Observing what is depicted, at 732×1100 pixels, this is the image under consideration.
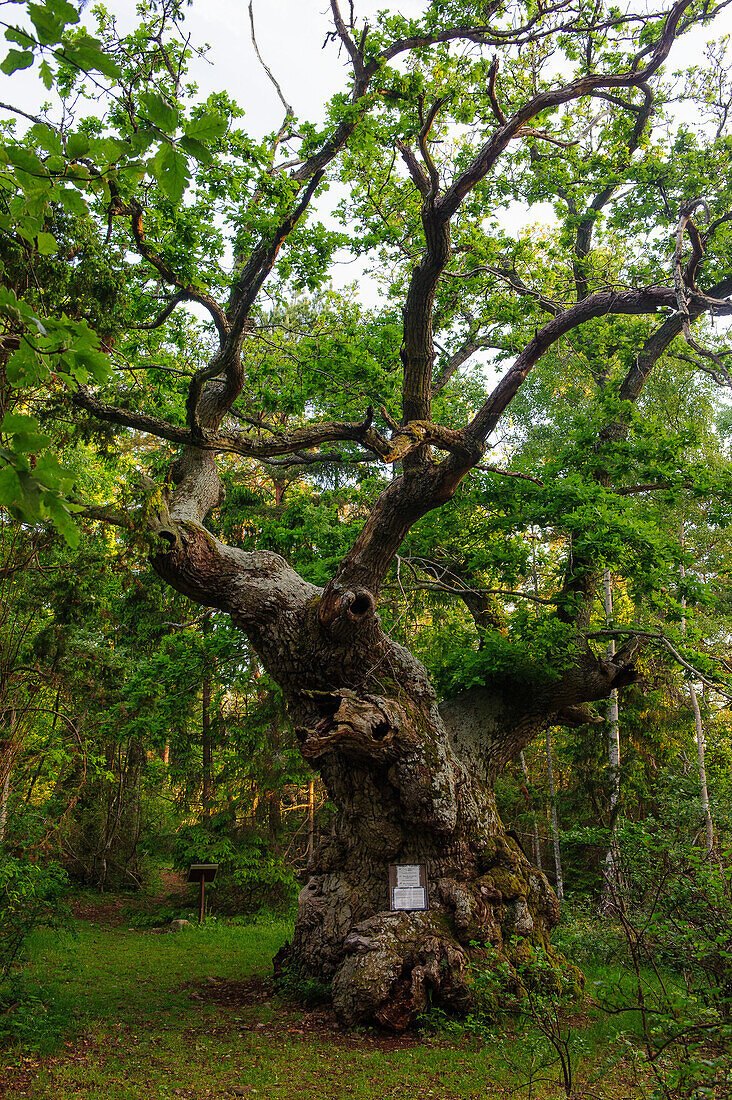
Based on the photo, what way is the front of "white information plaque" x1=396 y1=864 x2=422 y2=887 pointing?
toward the camera

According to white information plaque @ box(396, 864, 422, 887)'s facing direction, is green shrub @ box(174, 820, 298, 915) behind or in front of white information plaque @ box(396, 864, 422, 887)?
behind

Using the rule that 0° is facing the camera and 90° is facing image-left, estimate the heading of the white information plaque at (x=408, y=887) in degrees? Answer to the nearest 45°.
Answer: approximately 0°

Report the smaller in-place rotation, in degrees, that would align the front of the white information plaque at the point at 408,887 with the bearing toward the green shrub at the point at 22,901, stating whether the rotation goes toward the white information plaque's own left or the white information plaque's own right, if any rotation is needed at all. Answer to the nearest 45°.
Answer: approximately 45° to the white information plaque's own right

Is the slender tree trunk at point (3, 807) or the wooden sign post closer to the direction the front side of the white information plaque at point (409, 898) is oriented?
the slender tree trunk

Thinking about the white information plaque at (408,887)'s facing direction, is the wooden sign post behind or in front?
behind

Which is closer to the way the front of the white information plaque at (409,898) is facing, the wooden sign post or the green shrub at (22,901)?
the green shrub

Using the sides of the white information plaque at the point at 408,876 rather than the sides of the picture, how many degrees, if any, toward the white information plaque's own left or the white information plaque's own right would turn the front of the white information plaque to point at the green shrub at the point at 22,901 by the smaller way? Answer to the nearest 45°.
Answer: approximately 45° to the white information plaque's own right

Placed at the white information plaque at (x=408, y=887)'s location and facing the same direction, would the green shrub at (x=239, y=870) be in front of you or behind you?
behind

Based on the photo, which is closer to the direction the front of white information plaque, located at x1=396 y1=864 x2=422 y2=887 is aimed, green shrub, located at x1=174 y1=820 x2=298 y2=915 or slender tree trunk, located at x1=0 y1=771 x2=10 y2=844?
the slender tree trunk
